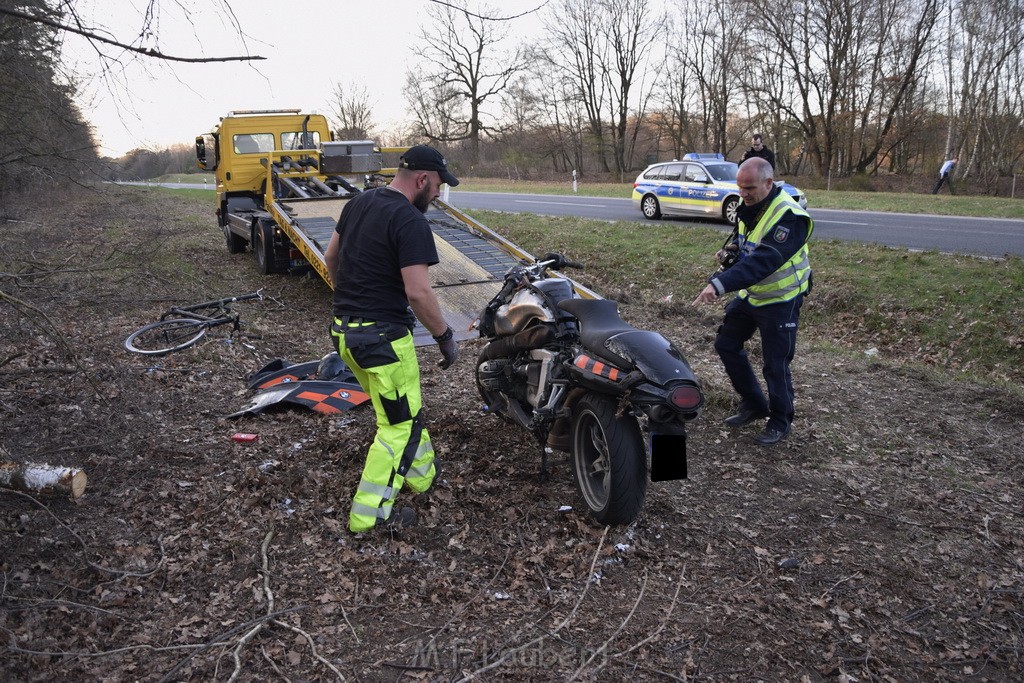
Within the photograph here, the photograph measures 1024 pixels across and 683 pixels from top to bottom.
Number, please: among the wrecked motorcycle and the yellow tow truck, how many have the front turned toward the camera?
0

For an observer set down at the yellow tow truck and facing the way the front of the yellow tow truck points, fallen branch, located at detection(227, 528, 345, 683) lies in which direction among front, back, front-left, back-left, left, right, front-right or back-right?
back-left

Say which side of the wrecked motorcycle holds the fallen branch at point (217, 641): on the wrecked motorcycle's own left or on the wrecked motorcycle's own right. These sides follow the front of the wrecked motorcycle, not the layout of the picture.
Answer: on the wrecked motorcycle's own left

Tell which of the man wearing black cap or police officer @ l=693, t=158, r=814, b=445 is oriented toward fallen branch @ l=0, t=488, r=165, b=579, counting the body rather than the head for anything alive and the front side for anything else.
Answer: the police officer

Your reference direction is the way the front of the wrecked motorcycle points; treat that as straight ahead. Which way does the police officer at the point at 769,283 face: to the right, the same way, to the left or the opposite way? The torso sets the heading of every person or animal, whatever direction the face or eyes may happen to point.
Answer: to the left

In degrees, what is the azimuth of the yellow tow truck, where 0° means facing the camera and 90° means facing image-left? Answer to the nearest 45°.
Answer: approximately 135°

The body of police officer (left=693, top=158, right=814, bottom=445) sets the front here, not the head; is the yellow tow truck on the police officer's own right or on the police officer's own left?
on the police officer's own right

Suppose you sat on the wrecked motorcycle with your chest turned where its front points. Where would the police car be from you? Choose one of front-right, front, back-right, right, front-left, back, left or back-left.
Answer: front-right

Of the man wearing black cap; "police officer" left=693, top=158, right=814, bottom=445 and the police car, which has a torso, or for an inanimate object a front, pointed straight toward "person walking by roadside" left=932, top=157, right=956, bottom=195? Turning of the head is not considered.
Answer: the man wearing black cap

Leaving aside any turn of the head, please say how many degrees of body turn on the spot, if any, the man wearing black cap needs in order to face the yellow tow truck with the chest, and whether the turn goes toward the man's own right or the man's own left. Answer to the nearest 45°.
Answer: approximately 45° to the man's own left

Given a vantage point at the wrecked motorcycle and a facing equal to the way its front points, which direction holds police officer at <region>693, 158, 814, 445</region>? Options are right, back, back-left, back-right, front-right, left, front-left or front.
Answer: right

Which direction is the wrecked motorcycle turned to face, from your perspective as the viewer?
facing away from the viewer and to the left of the viewer

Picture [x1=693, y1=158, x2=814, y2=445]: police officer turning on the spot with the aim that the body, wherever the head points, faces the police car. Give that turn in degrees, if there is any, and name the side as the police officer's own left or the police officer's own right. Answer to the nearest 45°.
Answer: approximately 135° to the police officer's own right

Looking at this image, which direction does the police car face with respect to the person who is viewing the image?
facing the viewer and to the right of the viewer

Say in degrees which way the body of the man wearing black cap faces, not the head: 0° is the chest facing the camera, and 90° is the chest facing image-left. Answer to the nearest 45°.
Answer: approximately 225°

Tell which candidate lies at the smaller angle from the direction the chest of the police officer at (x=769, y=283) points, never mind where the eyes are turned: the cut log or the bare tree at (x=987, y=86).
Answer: the cut log

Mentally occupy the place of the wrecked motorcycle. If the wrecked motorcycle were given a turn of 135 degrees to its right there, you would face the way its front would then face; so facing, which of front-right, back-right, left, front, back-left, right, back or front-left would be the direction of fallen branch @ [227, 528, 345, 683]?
back-right
